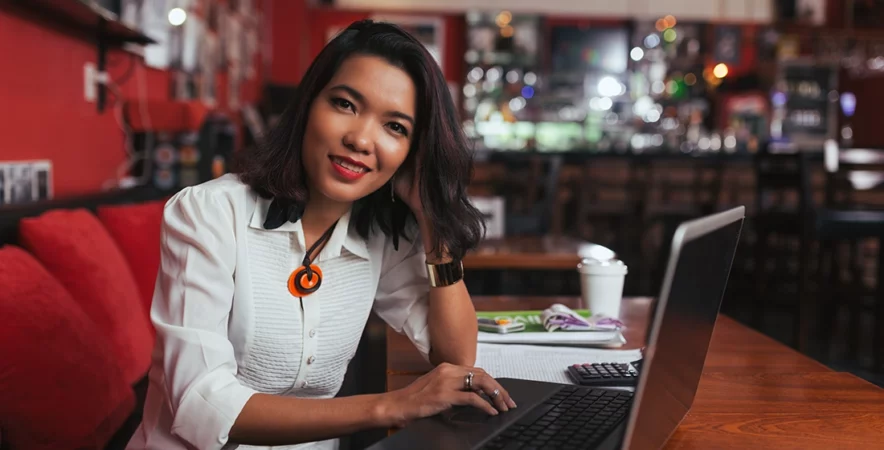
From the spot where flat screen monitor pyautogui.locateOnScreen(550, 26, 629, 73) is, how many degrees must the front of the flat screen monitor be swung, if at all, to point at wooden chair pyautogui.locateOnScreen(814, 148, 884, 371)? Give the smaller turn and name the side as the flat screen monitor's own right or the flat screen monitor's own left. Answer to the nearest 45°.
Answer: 0° — it already faces it

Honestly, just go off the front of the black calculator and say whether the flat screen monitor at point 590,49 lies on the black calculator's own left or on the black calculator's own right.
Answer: on the black calculator's own right

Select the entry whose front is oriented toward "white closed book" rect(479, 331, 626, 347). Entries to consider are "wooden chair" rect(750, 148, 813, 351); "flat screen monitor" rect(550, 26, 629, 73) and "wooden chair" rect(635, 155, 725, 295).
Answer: the flat screen monitor

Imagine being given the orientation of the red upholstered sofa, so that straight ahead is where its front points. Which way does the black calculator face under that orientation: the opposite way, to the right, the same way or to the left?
the opposite way

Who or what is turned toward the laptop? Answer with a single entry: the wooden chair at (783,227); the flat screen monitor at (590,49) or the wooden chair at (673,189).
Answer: the flat screen monitor

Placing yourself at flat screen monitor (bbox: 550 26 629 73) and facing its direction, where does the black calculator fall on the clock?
The black calculator is roughly at 12 o'clock from the flat screen monitor.

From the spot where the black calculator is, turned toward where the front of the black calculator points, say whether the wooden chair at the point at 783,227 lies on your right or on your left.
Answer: on your right
